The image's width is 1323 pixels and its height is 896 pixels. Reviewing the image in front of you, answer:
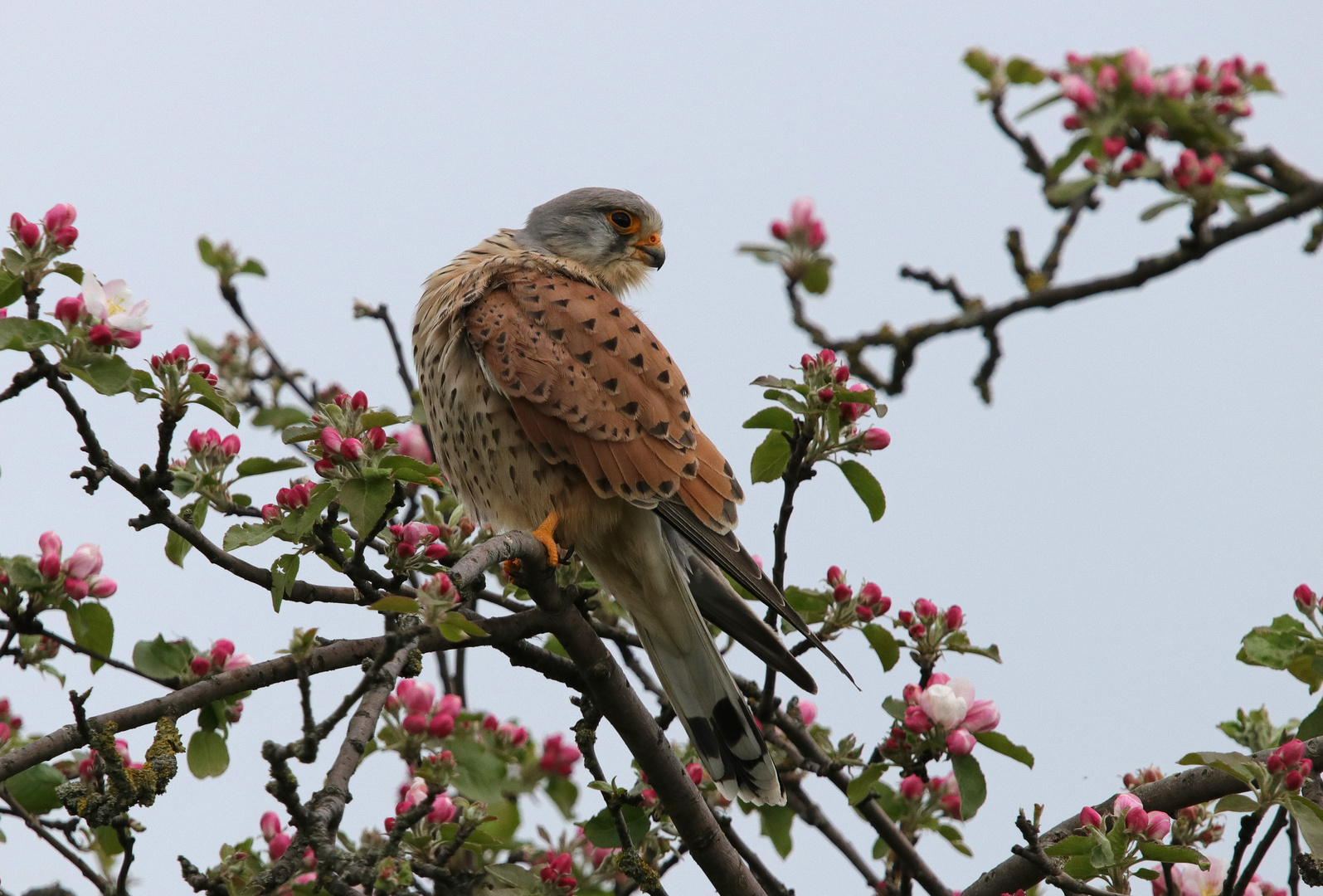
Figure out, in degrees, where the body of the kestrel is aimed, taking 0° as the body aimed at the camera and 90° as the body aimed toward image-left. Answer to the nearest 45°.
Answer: approximately 90°
